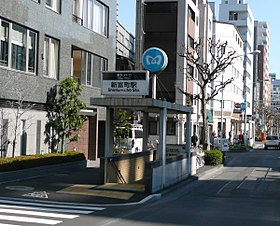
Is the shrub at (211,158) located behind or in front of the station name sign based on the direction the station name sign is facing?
behind

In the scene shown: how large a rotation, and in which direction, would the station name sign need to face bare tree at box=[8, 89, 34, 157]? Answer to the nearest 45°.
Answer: approximately 135° to its right

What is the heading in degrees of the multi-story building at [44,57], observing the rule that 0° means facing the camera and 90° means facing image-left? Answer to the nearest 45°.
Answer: approximately 315°

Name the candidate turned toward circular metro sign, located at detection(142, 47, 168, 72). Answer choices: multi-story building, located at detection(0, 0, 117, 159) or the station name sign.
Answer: the multi-story building

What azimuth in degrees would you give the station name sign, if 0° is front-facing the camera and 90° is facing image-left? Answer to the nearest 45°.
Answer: approximately 0°
